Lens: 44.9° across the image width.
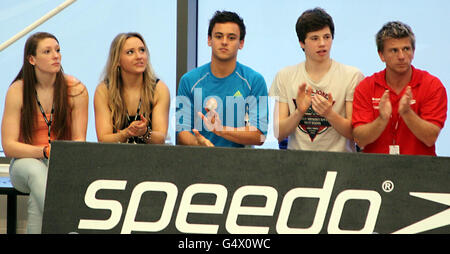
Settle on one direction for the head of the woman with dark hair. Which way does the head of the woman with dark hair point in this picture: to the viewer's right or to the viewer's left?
to the viewer's right

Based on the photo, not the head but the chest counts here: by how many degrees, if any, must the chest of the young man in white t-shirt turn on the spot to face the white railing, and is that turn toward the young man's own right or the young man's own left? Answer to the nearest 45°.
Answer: approximately 90° to the young man's own right

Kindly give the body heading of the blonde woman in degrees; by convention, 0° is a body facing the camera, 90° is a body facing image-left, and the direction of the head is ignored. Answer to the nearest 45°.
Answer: approximately 0°

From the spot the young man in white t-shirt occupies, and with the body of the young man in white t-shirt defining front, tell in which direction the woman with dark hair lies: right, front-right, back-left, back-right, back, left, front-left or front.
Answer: right

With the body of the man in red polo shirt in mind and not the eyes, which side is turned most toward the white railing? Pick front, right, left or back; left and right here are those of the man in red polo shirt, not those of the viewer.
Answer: right

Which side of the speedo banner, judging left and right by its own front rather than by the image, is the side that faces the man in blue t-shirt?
back

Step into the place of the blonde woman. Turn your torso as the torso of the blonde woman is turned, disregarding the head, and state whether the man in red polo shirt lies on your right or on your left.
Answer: on your left

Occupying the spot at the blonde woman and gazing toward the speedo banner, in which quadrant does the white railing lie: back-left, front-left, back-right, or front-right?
back-left

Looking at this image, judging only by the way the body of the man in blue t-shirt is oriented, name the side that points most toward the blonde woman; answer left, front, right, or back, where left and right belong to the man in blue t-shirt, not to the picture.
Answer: right
